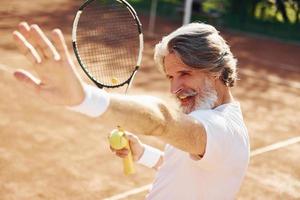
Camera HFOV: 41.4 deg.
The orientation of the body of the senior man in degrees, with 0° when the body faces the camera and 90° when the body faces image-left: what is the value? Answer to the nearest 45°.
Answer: approximately 90°

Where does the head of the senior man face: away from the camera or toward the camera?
toward the camera

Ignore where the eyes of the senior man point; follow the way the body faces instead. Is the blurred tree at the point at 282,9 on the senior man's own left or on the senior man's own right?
on the senior man's own right
